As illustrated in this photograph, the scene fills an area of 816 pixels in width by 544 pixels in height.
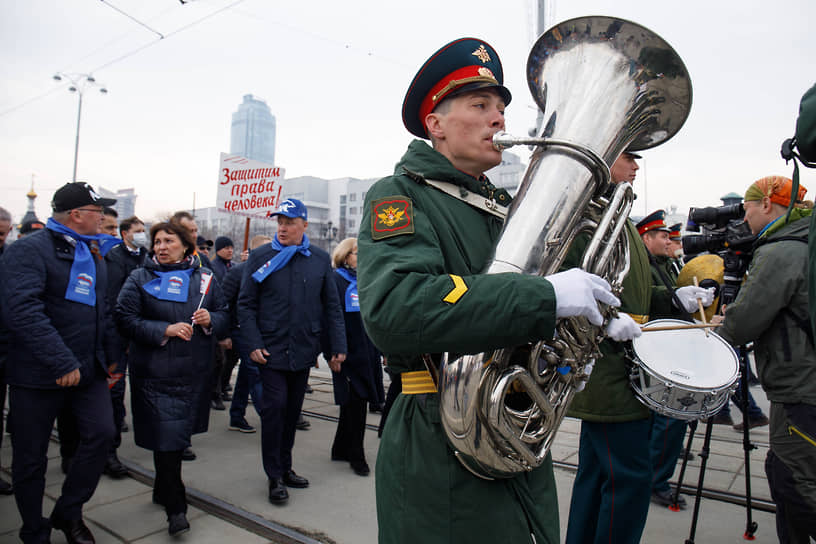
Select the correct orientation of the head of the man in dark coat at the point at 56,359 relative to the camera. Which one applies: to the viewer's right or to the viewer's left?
to the viewer's right

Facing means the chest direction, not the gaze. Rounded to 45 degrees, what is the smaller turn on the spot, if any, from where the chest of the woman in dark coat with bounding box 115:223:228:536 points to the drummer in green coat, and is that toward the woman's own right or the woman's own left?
approximately 45° to the woman's own left

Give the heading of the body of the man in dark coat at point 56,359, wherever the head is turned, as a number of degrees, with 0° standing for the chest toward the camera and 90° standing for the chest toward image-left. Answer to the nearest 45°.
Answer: approximately 315°

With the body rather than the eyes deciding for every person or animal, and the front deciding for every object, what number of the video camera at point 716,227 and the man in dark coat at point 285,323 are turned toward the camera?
1

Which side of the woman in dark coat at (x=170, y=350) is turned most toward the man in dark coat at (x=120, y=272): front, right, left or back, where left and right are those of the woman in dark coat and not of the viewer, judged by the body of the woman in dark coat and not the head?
back

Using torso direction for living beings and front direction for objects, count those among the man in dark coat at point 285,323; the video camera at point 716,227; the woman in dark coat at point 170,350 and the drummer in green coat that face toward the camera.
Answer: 2

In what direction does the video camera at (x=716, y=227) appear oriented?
to the viewer's left
